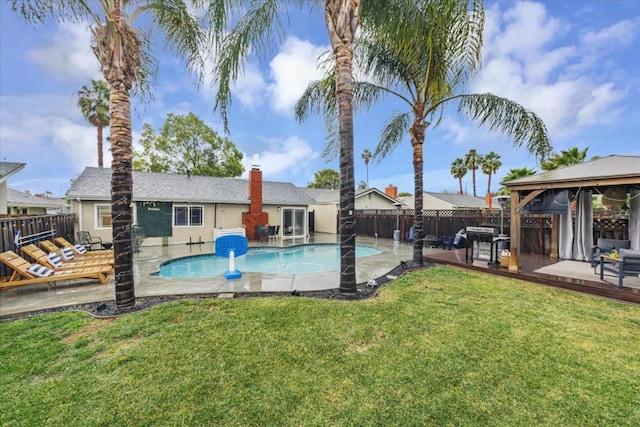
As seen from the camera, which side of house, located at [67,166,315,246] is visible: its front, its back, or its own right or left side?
back

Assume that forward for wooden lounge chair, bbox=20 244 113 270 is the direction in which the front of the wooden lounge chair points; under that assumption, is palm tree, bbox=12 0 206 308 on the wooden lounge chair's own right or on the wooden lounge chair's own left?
on the wooden lounge chair's own right

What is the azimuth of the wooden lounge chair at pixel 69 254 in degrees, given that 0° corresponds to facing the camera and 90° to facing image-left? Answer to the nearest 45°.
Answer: approximately 270°

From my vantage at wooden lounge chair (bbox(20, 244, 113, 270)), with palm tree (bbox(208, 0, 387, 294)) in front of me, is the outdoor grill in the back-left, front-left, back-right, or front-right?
front-left

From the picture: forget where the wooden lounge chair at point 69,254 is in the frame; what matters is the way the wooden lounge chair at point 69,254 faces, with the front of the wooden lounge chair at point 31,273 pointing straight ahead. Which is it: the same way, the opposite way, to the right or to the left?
the same way

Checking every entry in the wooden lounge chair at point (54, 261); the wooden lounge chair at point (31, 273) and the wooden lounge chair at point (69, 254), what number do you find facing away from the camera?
0

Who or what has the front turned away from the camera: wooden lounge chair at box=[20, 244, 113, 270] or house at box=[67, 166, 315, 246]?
the house

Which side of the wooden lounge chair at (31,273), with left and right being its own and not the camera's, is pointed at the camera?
right

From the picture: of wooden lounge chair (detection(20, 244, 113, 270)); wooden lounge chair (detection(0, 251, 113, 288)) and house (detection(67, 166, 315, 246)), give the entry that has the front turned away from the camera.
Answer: the house

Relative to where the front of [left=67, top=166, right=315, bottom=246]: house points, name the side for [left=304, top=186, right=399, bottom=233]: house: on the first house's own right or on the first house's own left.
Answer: on the first house's own right

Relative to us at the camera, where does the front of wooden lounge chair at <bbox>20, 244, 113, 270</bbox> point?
facing to the right of the viewer

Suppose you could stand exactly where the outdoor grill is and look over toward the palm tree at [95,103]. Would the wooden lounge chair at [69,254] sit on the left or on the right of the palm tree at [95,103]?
left

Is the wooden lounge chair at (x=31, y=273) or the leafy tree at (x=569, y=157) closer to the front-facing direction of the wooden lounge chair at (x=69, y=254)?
the leafy tree

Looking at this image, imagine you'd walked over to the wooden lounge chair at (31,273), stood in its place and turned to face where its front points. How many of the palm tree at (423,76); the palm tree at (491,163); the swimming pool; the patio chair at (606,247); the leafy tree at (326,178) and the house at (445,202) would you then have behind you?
0

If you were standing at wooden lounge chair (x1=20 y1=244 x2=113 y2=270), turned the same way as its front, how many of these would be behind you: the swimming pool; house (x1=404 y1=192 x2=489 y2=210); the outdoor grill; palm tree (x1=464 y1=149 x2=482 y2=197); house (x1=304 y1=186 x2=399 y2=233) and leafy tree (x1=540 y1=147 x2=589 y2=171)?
0

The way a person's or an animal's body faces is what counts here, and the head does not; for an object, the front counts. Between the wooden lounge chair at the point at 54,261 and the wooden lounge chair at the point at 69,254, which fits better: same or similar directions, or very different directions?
same or similar directions
